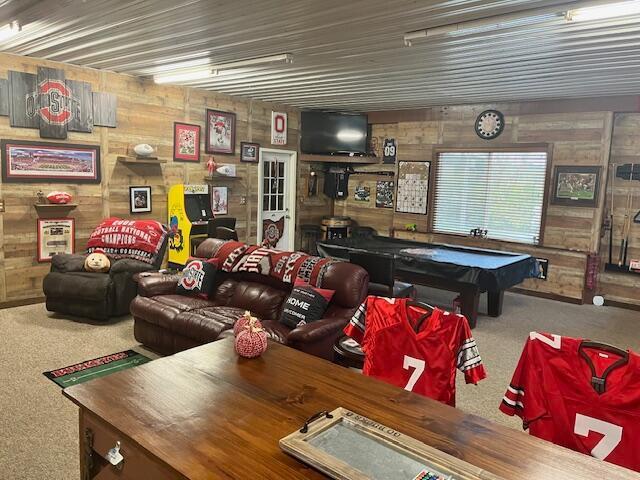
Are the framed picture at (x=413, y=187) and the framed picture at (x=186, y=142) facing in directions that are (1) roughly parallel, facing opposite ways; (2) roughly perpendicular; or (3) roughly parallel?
roughly perpendicular

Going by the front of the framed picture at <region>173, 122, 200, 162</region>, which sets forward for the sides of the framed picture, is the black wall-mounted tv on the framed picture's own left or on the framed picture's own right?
on the framed picture's own left

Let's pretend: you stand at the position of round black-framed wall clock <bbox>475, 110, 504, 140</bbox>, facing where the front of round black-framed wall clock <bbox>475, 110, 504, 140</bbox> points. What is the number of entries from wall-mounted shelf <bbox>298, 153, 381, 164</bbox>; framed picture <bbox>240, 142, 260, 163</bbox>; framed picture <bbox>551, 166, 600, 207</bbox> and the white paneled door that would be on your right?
3

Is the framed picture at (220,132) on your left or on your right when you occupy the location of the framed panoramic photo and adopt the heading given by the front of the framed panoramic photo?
on your left

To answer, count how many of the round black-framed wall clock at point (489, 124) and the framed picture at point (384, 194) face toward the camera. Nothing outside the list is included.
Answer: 2

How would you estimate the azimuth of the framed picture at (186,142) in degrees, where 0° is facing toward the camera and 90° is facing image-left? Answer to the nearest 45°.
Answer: approximately 315°

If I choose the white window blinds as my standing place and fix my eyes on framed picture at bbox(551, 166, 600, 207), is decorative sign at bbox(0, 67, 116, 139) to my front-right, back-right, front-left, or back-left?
back-right

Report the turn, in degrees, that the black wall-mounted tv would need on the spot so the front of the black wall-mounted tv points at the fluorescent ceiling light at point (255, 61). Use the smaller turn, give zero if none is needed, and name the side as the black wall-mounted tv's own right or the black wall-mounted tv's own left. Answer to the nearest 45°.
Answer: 0° — it already faces it

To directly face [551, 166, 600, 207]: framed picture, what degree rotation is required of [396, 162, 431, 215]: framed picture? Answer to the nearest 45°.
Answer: approximately 45° to its left

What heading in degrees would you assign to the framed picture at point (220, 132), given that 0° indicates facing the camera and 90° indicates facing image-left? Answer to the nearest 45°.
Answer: approximately 315°

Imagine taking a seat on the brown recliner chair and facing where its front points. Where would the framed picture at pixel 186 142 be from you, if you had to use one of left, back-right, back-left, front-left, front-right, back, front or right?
back

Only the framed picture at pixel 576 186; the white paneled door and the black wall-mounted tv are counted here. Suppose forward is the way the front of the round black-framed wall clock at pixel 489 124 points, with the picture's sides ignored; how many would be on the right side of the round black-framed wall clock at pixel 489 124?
2
